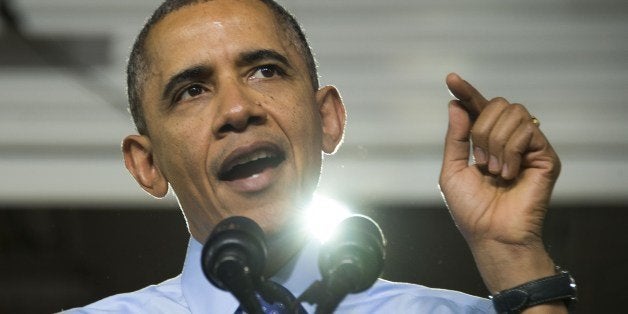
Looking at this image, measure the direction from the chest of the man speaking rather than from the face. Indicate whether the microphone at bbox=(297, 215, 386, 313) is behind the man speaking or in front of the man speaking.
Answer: in front

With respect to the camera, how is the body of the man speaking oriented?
toward the camera

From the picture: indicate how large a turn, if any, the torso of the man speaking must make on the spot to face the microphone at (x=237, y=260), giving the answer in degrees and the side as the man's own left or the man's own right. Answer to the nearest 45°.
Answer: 0° — they already face it
